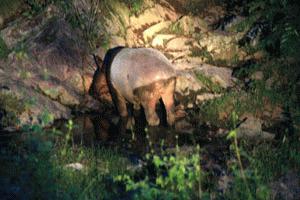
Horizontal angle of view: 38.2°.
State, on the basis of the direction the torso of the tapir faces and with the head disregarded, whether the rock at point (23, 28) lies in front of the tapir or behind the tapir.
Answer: in front

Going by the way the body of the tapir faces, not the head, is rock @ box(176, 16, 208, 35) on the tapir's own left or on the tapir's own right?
on the tapir's own right

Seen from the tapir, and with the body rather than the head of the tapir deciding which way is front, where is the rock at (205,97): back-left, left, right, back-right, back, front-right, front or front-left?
right

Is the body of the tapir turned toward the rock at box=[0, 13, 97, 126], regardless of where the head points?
yes

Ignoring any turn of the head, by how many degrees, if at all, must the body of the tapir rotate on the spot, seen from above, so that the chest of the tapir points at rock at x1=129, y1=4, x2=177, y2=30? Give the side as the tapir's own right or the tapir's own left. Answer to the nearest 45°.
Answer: approximately 45° to the tapir's own right

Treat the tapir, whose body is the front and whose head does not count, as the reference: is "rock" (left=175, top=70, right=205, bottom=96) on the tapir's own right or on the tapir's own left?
on the tapir's own right

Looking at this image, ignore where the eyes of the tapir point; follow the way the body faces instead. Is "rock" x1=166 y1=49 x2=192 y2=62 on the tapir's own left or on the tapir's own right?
on the tapir's own right

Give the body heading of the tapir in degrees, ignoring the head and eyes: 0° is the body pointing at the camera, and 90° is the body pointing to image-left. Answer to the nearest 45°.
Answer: approximately 135°

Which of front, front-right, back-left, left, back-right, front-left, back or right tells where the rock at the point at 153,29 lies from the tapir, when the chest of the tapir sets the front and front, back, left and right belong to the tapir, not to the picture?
front-right

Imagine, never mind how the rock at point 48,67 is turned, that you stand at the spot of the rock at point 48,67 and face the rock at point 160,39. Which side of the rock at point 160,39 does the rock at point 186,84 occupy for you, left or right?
right
